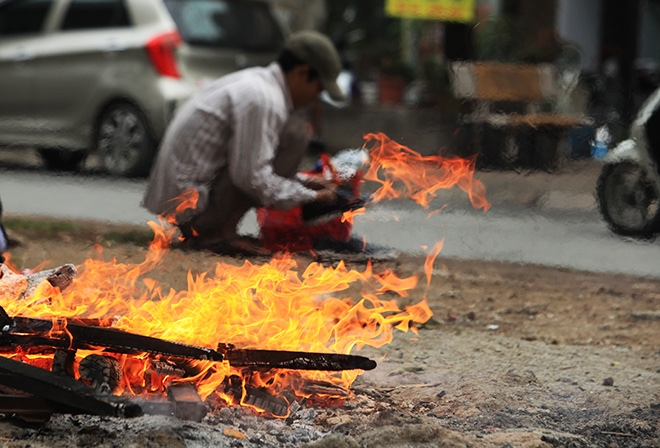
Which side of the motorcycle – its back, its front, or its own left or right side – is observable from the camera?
left

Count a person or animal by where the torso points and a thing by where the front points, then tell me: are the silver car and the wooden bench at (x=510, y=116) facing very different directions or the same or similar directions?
very different directions

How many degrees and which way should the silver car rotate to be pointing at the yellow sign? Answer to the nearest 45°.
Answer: approximately 90° to its right

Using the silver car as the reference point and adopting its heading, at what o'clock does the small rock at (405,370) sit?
The small rock is roughly at 7 o'clock from the silver car.

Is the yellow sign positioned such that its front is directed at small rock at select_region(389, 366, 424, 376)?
yes

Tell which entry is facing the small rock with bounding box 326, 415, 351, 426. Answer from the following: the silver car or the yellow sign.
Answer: the yellow sign

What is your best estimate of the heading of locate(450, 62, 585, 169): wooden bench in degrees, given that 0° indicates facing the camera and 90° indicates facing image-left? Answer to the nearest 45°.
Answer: approximately 315°

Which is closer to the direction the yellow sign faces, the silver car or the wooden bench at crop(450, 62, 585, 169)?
the wooden bench

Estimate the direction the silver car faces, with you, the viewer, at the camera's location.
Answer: facing away from the viewer and to the left of the viewer

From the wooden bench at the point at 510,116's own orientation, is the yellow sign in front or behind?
behind

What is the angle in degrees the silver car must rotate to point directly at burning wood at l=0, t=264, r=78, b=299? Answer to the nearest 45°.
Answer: approximately 135° to its left

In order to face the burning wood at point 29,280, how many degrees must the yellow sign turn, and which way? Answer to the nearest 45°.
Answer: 0° — it already faces it
